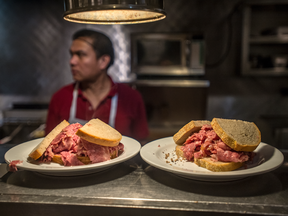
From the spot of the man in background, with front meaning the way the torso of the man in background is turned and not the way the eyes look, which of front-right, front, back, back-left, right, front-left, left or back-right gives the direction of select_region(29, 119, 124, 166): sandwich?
front

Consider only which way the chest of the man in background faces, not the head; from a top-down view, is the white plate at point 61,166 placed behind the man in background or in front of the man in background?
in front

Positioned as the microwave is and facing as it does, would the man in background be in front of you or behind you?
in front

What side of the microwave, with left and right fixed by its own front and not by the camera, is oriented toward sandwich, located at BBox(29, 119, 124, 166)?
front

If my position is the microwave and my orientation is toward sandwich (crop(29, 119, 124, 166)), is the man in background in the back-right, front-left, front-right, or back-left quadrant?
front-right

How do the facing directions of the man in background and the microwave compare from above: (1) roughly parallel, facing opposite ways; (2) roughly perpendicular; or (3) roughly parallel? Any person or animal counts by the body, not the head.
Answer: roughly parallel

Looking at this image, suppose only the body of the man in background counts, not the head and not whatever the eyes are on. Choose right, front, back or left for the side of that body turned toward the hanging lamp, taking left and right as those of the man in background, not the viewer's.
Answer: front

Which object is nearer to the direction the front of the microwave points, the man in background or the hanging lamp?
the hanging lamp

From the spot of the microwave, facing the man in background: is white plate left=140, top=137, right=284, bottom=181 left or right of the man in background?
left

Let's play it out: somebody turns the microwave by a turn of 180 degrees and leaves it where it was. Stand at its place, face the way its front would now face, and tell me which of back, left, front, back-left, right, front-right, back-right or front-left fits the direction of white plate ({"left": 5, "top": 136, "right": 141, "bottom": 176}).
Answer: back

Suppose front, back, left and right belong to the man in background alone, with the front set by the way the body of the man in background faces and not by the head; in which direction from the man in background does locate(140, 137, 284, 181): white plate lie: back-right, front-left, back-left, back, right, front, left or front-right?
front

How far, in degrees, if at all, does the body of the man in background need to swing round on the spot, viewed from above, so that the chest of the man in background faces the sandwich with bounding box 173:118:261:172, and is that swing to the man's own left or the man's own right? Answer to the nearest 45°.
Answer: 0° — they already face it

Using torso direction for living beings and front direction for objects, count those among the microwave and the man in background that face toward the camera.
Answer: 2

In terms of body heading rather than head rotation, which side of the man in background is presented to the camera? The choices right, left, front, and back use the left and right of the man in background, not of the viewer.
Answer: front

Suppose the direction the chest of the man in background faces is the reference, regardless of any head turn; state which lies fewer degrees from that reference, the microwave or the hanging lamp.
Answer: the hanging lamp

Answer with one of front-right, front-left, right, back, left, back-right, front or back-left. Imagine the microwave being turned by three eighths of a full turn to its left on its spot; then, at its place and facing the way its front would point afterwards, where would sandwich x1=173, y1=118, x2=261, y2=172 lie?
back-right

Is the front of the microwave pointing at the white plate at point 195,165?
yes
